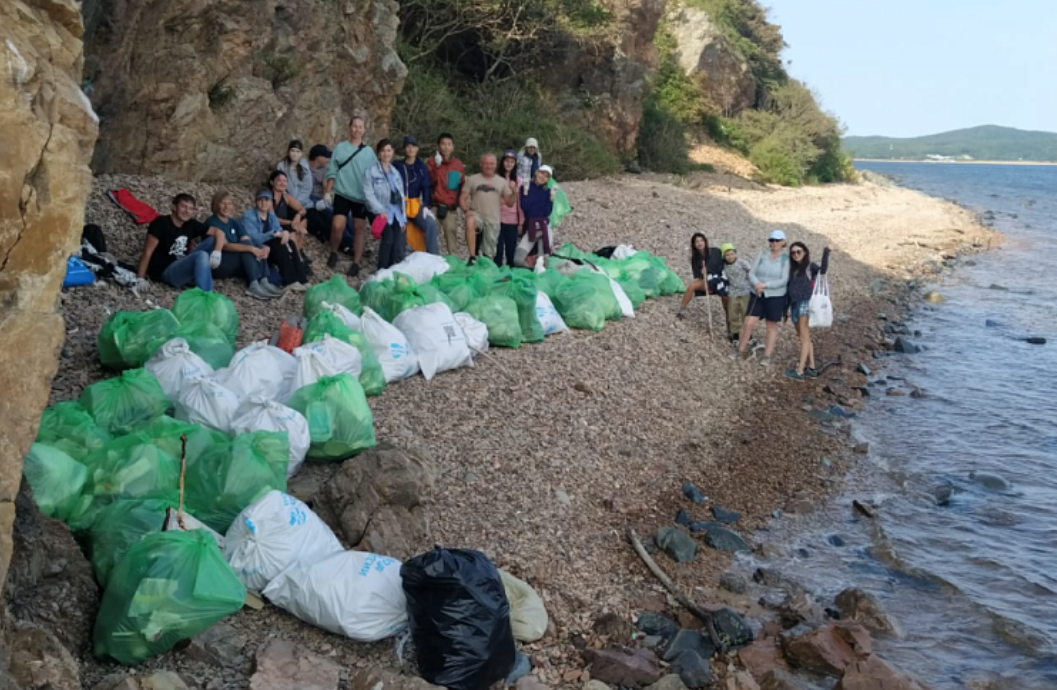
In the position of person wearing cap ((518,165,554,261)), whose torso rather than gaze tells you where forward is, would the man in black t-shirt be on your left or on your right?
on your right

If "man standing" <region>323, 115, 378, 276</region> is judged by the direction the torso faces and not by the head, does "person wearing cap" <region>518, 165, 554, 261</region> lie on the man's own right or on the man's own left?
on the man's own left

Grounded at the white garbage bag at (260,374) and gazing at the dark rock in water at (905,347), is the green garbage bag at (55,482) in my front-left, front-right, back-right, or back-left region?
back-right

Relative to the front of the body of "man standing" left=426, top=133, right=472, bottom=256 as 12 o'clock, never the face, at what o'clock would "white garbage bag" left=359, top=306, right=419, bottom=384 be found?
The white garbage bag is roughly at 12 o'clock from the man standing.

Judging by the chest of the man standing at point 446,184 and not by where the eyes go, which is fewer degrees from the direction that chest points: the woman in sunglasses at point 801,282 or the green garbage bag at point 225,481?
the green garbage bag

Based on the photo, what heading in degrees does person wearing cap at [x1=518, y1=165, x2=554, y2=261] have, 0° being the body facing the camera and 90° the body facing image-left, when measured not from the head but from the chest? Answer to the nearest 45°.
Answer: approximately 0°

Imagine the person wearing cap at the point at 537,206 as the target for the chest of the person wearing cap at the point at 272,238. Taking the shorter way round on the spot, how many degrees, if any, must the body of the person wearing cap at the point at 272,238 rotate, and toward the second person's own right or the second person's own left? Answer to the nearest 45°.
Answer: approximately 45° to the second person's own left
